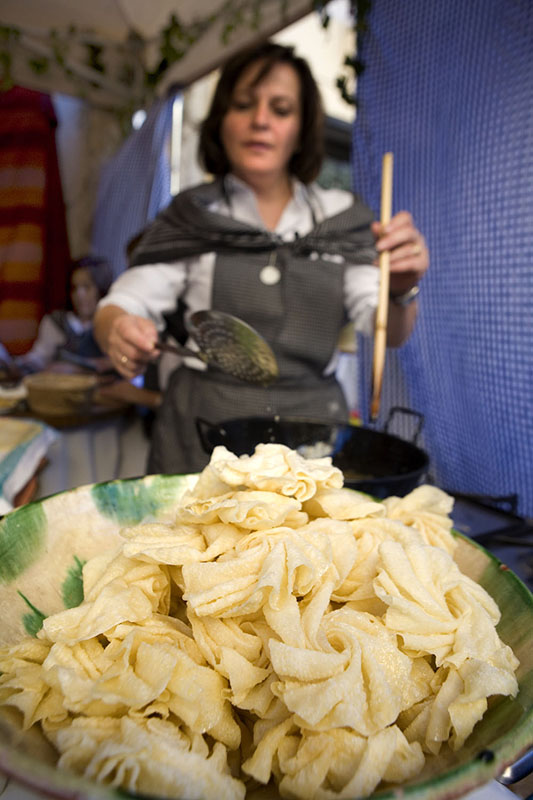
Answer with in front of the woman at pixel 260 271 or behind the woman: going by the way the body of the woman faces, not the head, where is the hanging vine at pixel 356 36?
behind

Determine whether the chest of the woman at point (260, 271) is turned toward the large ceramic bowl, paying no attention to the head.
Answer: yes

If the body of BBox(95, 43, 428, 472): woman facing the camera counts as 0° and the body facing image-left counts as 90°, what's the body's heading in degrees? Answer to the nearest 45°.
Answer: approximately 0°

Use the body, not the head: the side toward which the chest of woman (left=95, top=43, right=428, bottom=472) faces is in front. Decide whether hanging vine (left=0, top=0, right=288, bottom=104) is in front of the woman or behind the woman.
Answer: behind

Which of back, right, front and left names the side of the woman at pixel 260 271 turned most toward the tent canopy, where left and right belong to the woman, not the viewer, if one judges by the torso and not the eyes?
back

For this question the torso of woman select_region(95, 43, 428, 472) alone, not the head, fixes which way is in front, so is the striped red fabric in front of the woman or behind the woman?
behind
